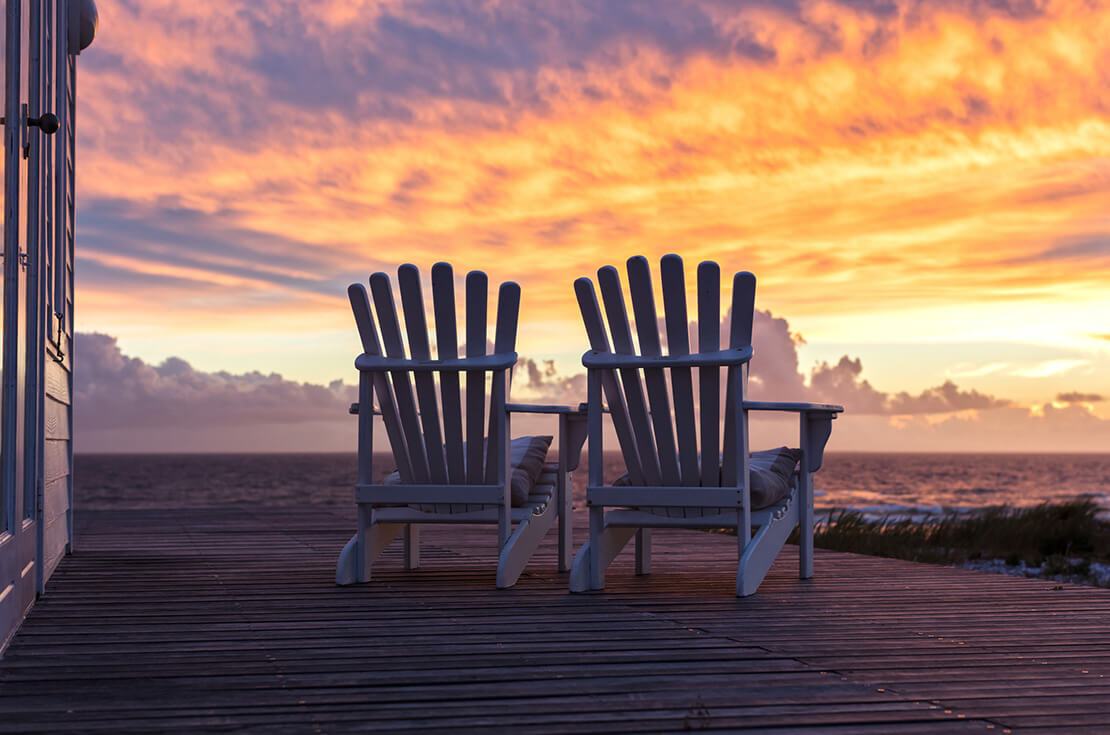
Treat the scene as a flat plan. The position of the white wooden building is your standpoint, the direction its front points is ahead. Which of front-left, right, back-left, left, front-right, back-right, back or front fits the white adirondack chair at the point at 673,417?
front

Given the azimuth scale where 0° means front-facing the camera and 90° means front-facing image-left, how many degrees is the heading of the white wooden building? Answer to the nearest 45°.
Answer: approximately 270°

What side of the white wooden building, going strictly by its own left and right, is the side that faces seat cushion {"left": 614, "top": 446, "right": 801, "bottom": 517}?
front

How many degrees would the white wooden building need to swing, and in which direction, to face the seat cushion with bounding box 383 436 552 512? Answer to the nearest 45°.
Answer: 0° — it already faces it

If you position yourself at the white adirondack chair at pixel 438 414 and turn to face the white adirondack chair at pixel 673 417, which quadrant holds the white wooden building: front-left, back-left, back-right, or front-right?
back-right

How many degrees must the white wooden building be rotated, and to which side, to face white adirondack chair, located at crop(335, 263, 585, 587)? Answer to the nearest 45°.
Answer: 0° — it already faces it

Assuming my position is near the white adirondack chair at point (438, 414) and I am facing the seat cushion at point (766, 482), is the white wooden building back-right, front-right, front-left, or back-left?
back-right
